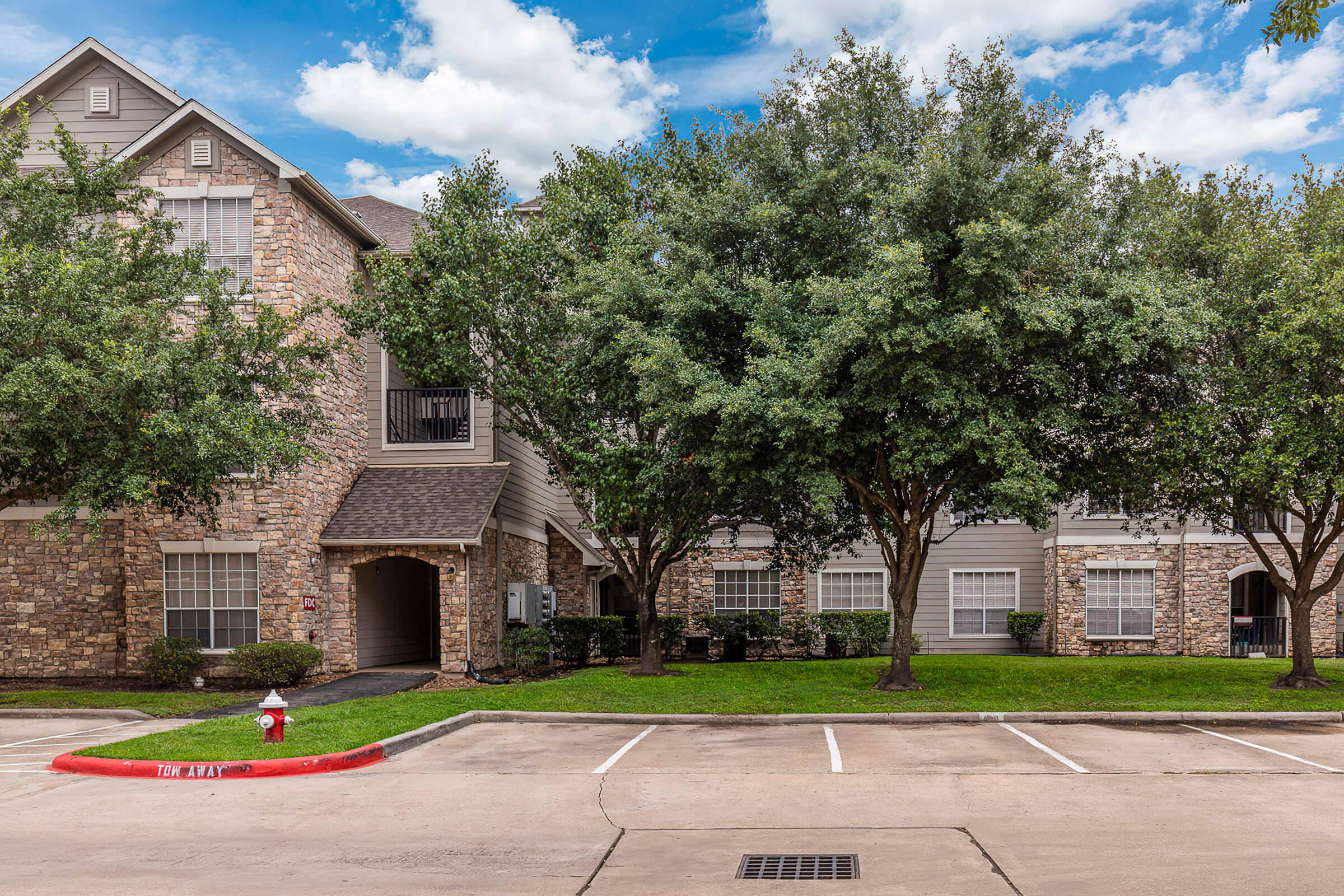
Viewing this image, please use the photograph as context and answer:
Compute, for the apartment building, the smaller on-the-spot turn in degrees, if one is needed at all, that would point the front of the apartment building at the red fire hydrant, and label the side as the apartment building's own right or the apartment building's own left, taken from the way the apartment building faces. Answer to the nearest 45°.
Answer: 0° — it already faces it

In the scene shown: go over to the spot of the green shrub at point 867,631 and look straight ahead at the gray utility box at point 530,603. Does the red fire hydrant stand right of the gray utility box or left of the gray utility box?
left

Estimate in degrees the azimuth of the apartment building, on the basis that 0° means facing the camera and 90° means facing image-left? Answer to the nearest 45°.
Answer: approximately 0°
